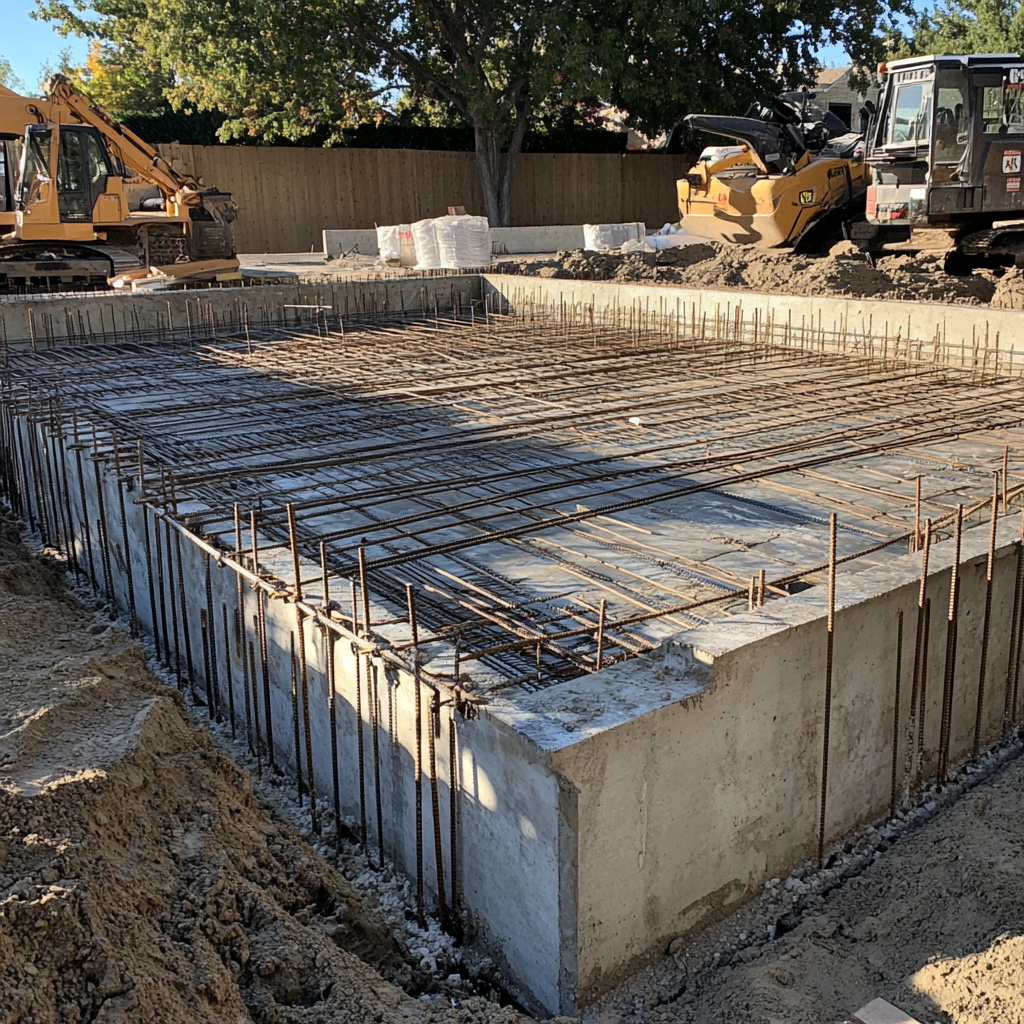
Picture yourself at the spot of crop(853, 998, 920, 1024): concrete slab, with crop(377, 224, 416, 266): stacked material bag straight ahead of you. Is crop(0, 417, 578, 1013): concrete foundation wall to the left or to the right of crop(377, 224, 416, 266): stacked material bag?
left

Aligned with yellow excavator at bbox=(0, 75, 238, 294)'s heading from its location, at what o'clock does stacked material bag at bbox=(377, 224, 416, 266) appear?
The stacked material bag is roughly at 11 o'clock from the yellow excavator.

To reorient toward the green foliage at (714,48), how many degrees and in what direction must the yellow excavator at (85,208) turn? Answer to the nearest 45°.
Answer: approximately 45° to its left

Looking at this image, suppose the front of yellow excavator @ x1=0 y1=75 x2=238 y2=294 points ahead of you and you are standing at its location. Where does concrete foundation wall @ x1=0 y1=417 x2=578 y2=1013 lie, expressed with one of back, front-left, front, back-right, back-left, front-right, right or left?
right

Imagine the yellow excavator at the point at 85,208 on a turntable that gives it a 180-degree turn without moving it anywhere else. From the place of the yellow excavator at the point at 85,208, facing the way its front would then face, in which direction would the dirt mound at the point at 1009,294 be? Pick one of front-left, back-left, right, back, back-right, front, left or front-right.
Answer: back-left

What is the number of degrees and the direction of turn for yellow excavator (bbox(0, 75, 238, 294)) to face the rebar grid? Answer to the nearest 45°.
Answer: approximately 90° to its right

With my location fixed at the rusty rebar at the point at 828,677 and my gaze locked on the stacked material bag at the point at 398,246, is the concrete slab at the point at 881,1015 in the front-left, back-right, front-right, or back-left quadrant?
back-left

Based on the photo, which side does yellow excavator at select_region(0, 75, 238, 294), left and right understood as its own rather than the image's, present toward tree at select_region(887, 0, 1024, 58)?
front

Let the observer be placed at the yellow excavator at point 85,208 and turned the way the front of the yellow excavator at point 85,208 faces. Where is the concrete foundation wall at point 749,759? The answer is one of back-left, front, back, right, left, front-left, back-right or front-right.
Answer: right

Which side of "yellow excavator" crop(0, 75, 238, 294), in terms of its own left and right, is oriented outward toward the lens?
right

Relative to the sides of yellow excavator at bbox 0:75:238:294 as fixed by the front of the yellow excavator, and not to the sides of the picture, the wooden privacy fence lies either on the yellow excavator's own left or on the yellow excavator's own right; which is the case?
on the yellow excavator's own left

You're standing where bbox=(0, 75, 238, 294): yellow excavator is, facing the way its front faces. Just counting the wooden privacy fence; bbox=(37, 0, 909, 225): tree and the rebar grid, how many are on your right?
1

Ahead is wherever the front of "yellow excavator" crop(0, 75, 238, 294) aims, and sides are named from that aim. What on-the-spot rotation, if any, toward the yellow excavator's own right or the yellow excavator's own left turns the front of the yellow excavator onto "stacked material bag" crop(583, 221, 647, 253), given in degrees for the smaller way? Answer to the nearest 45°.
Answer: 0° — it already faces it

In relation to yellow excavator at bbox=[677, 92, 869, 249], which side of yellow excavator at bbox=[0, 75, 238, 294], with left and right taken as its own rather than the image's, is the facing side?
front

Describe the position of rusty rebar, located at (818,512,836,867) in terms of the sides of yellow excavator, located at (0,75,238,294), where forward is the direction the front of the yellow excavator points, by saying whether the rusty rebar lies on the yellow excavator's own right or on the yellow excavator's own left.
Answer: on the yellow excavator's own right
